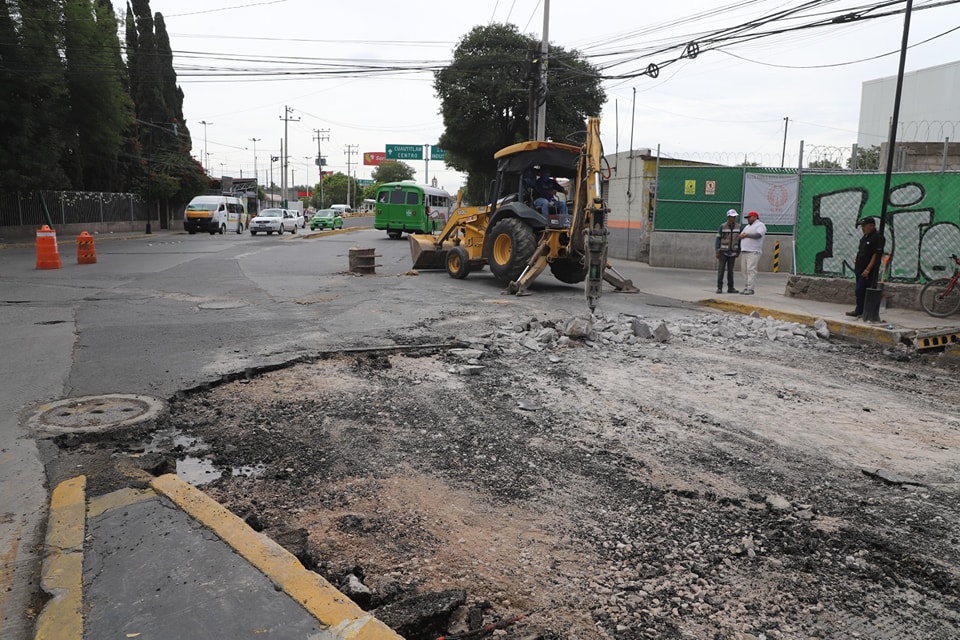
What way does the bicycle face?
to the viewer's left

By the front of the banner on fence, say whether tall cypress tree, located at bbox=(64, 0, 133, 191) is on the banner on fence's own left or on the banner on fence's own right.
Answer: on the banner on fence's own right

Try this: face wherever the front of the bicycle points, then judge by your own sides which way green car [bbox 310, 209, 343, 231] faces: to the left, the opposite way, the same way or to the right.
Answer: to the left

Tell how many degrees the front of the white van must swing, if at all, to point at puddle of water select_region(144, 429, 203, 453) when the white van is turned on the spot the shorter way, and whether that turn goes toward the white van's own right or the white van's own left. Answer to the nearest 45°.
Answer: approximately 45° to the white van's own left

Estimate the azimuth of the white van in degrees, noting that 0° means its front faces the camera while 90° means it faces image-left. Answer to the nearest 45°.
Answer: approximately 45°

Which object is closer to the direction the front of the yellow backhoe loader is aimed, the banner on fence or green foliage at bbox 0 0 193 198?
the green foliage

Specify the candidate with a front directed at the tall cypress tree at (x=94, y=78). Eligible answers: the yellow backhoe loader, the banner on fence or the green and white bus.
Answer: the yellow backhoe loader

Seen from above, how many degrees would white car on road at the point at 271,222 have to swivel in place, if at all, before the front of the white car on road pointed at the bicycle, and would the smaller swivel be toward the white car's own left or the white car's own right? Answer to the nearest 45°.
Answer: approximately 45° to the white car's own left
